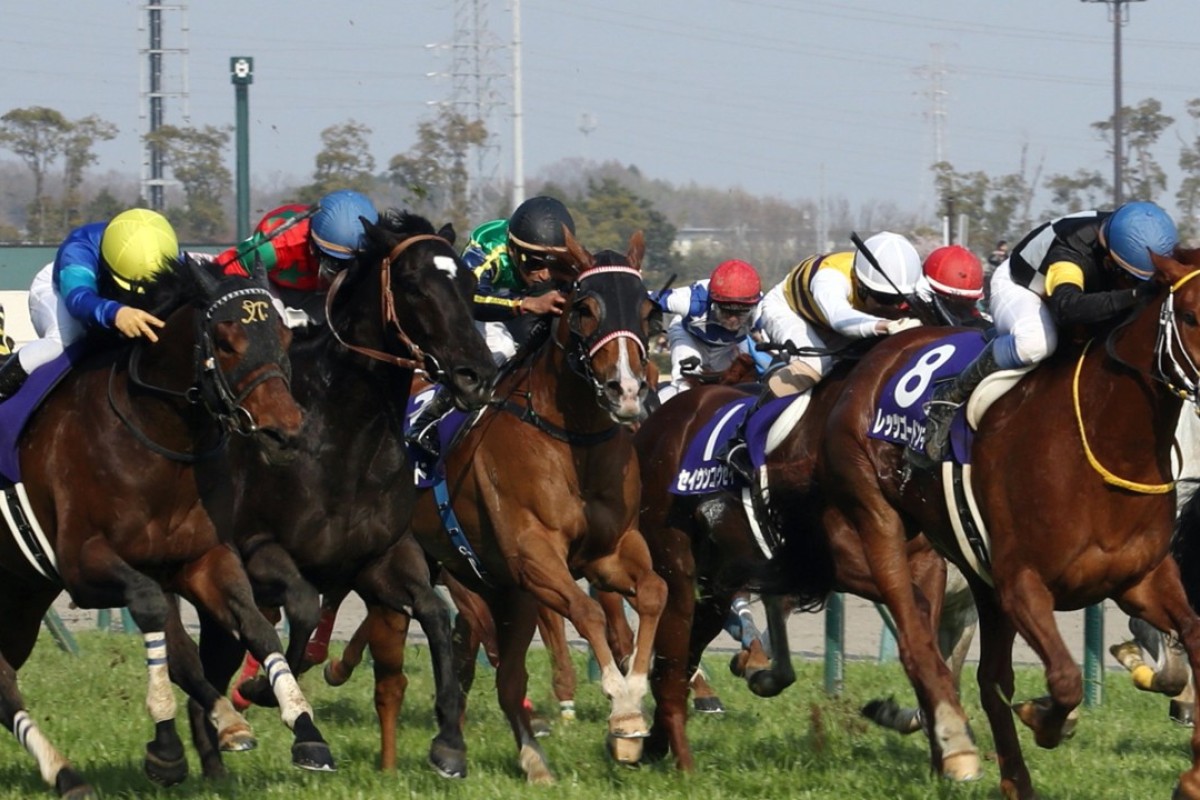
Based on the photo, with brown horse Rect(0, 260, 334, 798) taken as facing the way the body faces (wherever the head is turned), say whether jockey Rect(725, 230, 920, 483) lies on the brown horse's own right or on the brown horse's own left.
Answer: on the brown horse's own left

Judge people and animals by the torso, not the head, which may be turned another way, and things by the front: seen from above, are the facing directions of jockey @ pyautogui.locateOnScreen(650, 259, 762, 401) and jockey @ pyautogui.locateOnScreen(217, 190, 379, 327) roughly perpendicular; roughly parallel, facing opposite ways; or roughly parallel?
roughly parallel

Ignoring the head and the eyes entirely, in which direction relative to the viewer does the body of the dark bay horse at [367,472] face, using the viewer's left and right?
facing the viewer and to the right of the viewer

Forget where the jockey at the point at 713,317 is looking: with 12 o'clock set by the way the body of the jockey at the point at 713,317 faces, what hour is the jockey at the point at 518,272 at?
the jockey at the point at 518,272 is roughly at 2 o'clock from the jockey at the point at 713,317.

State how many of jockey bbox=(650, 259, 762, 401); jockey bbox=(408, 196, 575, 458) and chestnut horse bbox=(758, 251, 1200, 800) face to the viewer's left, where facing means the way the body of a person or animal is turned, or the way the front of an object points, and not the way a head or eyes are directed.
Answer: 0

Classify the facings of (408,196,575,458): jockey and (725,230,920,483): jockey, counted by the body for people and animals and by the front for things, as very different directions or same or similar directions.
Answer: same or similar directions

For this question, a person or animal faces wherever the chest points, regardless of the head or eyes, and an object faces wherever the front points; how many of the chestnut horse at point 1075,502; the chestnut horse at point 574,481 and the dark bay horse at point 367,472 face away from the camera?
0

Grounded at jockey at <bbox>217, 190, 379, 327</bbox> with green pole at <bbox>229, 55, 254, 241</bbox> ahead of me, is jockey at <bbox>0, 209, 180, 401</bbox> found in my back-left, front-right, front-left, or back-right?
back-left

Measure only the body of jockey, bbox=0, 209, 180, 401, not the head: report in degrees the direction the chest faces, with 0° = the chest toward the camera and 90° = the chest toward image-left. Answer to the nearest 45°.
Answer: approximately 315°

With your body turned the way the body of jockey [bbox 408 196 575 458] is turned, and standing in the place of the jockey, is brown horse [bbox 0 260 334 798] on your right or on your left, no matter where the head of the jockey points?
on your right

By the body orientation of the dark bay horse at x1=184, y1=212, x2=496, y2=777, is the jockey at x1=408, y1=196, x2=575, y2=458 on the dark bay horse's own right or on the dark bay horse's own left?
on the dark bay horse's own left

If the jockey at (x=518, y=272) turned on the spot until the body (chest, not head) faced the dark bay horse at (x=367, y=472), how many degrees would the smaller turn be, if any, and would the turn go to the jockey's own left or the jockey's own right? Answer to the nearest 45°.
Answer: approximately 90° to the jockey's own right

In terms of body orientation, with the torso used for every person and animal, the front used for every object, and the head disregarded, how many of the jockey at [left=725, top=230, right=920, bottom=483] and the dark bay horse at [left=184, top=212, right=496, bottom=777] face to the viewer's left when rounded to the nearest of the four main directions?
0

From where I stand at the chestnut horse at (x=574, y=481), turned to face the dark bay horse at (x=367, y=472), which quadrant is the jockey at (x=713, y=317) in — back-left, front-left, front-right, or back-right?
back-right

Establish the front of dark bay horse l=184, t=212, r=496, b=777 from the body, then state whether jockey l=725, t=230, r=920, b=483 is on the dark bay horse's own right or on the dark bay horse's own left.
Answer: on the dark bay horse's own left

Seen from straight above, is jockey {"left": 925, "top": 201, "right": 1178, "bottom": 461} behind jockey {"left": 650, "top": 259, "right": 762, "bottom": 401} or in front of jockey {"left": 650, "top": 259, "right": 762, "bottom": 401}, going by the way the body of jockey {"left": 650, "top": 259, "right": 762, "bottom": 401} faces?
in front
